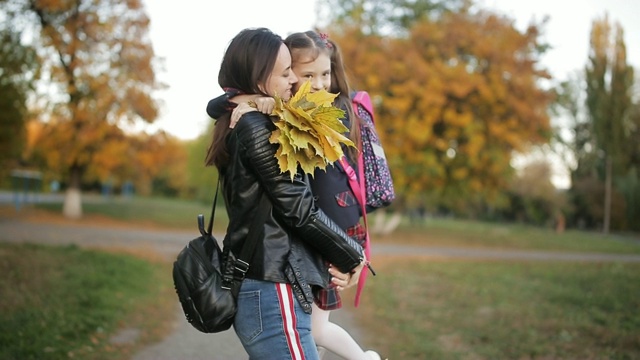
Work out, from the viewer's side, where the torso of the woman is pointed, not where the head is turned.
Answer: to the viewer's right

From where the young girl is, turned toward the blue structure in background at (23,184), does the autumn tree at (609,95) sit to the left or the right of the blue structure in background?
right

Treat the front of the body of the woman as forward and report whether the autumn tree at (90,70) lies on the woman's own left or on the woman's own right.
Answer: on the woman's own left

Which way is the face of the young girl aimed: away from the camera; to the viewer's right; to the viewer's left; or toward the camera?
toward the camera

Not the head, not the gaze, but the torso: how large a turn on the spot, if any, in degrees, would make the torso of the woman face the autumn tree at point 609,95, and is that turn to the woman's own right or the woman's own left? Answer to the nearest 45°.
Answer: approximately 45° to the woman's own left

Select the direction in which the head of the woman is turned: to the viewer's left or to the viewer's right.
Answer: to the viewer's right
